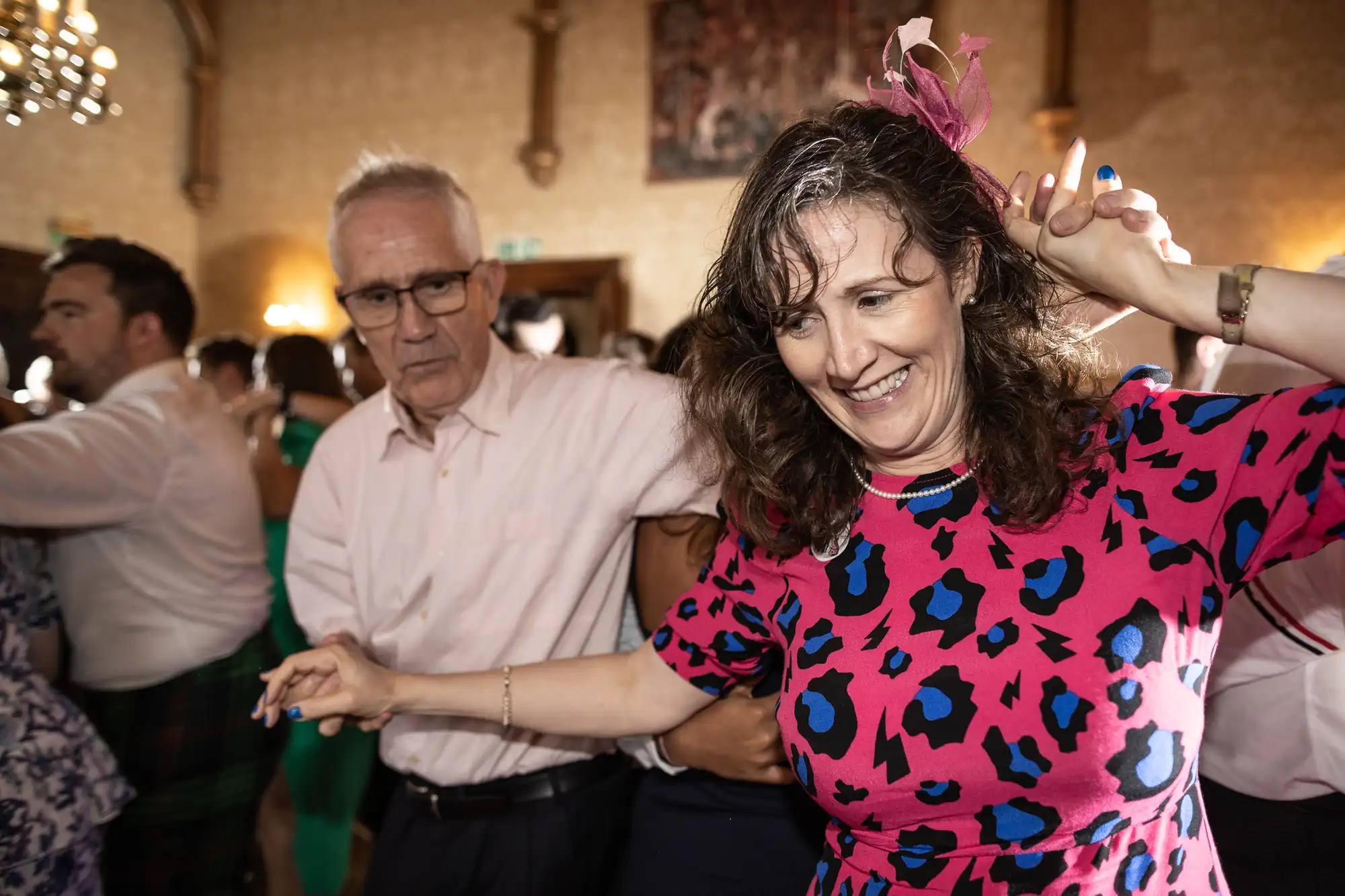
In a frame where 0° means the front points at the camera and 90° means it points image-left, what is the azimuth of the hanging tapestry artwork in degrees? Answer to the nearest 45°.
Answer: approximately 0°

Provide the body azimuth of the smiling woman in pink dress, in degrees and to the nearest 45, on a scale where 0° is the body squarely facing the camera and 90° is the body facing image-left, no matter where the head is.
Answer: approximately 0°

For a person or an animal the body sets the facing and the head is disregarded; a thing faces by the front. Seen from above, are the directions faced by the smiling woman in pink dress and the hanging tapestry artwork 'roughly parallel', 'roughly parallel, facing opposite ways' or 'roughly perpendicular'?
roughly parallel

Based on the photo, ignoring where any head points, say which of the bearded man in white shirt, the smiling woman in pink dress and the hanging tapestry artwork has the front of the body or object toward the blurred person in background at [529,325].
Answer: the hanging tapestry artwork

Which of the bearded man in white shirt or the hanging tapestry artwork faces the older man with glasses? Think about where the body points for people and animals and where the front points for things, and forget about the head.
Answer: the hanging tapestry artwork

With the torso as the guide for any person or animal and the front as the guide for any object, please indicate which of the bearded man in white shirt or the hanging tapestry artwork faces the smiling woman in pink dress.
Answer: the hanging tapestry artwork

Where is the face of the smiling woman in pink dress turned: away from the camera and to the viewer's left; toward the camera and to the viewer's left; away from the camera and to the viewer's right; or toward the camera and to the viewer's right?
toward the camera and to the viewer's left

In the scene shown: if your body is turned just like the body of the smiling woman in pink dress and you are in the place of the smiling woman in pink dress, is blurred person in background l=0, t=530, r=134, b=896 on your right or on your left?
on your right

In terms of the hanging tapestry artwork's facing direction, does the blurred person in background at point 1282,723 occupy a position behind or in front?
in front

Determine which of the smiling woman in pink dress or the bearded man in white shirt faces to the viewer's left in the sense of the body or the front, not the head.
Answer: the bearded man in white shirt

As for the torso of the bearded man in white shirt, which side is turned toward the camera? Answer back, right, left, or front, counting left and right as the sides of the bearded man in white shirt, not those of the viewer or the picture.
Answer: left

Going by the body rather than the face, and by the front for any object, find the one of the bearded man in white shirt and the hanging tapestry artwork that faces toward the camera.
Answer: the hanging tapestry artwork

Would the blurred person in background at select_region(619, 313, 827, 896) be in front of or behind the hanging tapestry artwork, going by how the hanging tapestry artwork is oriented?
in front

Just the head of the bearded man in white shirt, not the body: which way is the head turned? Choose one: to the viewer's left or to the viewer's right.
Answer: to the viewer's left

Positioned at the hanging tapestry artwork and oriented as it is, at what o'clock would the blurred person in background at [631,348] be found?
The blurred person in background is roughly at 12 o'clock from the hanging tapestry artwork.
